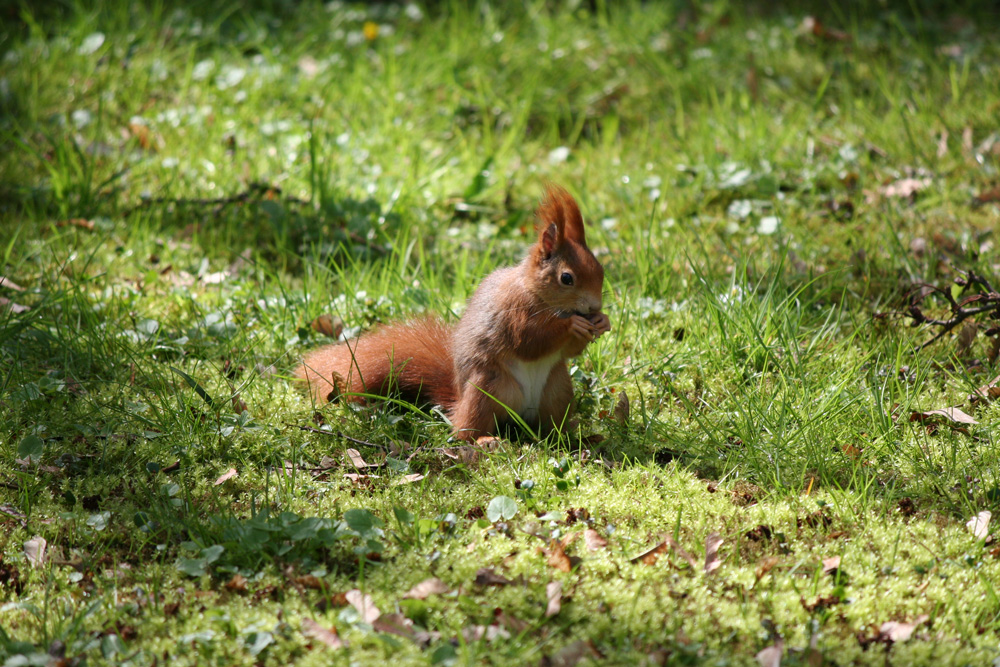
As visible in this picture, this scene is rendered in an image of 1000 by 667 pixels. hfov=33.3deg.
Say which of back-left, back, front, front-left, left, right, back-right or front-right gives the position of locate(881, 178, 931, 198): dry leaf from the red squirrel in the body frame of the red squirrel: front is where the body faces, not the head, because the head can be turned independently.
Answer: left

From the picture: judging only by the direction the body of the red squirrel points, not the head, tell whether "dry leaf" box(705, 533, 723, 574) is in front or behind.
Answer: in front

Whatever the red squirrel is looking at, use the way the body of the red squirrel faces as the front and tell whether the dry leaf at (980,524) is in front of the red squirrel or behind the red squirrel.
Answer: in front

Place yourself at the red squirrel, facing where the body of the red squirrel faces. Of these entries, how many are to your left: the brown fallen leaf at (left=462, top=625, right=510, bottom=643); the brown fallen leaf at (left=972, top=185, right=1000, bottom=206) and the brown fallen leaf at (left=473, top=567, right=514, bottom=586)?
1

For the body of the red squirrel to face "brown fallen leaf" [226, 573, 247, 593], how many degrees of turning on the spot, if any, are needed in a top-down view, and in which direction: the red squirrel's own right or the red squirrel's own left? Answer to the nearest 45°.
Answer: approximately 90° to the red squirrel's own right

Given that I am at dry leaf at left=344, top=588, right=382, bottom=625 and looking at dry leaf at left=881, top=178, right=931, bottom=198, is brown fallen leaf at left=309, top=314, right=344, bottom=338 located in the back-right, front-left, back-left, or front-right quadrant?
front-left

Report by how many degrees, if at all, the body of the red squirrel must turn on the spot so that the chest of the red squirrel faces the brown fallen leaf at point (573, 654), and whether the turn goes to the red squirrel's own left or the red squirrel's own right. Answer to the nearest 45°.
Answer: approximately 45° to the red squirrel's own right

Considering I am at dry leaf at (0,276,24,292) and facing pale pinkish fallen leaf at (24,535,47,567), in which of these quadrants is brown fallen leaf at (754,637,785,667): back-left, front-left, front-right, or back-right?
front-left

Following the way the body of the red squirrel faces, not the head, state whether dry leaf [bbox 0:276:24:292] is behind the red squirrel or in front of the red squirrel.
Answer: behind

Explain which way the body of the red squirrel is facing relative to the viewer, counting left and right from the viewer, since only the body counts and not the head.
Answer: facing the viewer and to the right of the viewer

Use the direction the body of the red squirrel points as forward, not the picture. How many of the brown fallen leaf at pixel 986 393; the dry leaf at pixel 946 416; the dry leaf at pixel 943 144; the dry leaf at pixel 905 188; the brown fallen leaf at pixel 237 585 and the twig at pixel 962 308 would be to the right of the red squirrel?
1

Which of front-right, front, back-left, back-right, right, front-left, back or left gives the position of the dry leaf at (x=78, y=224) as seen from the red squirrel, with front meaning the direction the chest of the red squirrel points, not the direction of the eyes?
back
